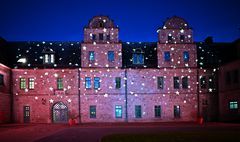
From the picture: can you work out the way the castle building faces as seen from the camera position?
facing the viewer
